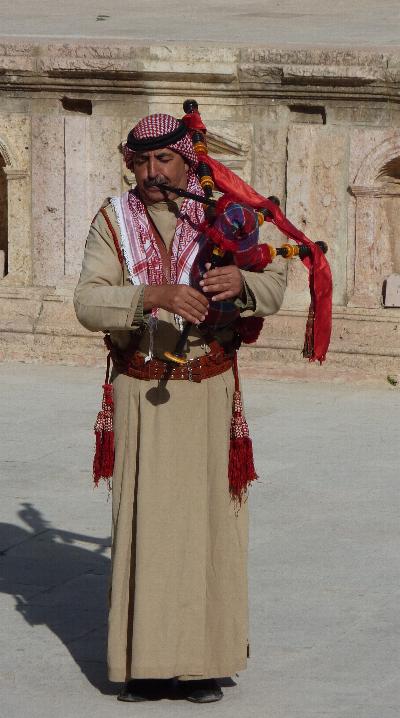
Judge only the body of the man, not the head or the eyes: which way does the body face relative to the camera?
toward the camera
